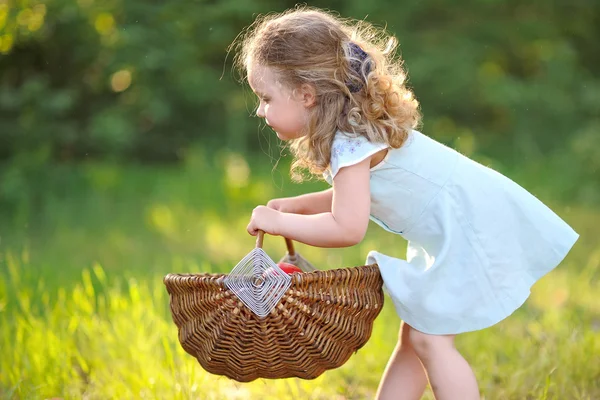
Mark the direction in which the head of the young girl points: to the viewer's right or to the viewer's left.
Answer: to the viewer's left

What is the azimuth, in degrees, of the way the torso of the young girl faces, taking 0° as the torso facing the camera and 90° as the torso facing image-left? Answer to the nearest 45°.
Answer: approximately 90°
